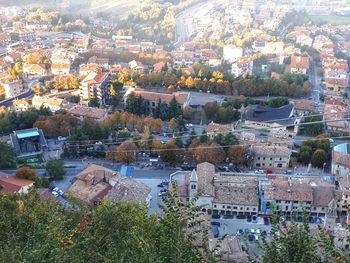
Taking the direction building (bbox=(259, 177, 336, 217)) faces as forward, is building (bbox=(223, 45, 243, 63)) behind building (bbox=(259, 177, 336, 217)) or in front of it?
behind

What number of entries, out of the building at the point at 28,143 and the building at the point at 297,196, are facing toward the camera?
2

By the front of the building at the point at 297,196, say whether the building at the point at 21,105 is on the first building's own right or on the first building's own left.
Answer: on the first building's own right

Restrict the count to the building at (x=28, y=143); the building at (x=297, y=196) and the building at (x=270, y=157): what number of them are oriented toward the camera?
3

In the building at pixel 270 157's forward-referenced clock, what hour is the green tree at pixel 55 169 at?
The green tree is roughly at 2 o'clock from the building.

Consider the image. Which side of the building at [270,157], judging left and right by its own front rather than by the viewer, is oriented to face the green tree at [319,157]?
left

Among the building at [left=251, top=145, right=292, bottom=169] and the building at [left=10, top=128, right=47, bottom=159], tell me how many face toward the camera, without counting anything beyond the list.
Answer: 2

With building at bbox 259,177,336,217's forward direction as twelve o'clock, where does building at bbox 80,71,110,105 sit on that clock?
building at bbox 80,71,110,105 is roughly at 4 o'clock from building at bbox 259,177,336,217.

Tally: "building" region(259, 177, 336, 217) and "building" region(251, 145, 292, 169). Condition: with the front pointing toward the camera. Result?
2

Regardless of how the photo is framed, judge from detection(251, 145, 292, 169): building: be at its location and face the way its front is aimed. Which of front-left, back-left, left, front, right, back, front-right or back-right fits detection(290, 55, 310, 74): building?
back

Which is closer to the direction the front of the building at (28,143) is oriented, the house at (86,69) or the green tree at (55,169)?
the green tree

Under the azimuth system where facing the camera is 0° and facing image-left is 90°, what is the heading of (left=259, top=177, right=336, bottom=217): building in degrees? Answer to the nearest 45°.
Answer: approximately 0°

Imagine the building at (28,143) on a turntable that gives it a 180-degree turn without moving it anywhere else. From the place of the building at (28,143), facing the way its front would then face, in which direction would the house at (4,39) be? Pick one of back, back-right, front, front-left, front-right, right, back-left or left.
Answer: front

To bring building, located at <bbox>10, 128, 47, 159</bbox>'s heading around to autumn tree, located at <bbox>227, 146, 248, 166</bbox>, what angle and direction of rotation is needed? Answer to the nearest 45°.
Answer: approximately 45° to its left

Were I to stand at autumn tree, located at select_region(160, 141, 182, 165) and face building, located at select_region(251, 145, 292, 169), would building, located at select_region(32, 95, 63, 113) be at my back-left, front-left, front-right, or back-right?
back-left

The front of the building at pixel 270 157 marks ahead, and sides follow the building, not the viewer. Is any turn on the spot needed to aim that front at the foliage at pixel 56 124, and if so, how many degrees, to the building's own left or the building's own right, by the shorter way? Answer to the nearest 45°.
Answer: approximately 90° to the building's own right

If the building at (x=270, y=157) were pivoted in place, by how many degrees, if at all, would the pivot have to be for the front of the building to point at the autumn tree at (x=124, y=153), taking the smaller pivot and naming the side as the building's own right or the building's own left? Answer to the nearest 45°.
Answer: approximately 90° to the building's own right
